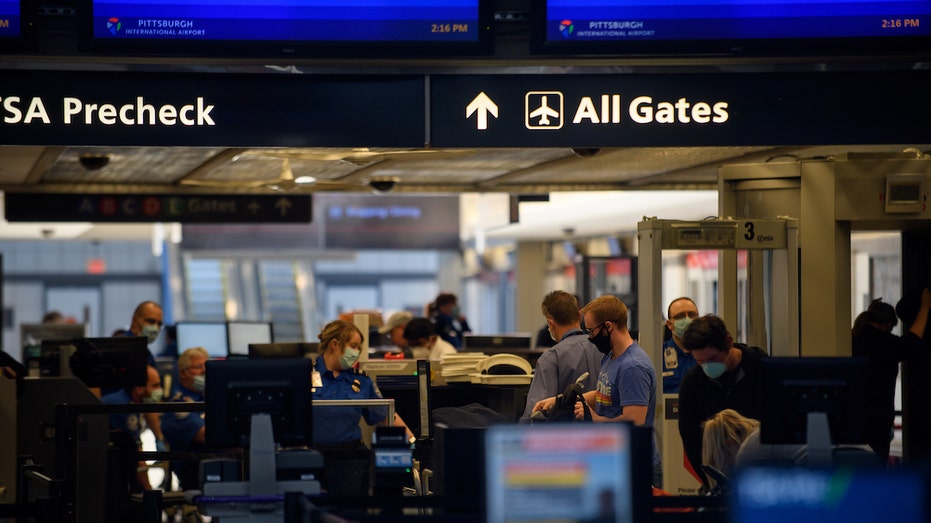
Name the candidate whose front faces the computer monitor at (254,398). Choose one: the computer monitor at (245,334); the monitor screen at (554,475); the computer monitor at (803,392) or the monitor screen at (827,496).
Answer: the computer monitor at (245,334)

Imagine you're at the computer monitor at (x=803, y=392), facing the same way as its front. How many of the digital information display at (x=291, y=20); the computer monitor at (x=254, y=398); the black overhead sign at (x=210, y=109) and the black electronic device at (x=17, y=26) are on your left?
4

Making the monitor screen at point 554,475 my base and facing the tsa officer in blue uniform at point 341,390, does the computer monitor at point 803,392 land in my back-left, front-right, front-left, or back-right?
front-right

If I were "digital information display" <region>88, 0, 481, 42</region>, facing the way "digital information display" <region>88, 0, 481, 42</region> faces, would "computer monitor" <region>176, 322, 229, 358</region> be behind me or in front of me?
behind

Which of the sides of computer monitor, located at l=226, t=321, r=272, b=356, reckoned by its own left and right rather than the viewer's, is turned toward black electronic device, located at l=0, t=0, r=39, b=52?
front

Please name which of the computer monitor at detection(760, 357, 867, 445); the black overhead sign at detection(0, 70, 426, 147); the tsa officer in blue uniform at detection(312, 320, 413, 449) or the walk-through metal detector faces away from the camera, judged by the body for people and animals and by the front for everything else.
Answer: the computer monitor

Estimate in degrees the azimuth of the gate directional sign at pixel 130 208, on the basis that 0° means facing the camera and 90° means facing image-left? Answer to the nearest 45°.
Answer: approximately 0°

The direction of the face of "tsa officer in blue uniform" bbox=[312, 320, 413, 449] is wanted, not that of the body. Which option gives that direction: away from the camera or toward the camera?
toward the camera

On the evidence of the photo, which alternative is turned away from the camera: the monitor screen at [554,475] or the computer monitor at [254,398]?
the computer monitor

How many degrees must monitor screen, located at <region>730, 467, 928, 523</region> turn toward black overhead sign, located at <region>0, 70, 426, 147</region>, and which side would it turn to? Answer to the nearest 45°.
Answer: approximately 135° to its right

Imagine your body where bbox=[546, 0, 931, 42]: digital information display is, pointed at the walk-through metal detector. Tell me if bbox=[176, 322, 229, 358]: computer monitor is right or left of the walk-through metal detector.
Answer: left

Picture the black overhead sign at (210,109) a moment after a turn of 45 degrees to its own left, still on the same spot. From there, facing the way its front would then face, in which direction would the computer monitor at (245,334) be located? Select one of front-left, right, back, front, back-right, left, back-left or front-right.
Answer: back-left

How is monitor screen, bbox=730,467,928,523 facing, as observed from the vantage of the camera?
facing the viewer

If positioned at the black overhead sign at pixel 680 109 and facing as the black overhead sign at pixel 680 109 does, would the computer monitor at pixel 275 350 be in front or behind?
behind

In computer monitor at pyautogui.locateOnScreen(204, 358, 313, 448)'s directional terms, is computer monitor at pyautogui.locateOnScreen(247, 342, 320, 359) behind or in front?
in front

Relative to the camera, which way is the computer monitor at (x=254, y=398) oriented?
away from the camera

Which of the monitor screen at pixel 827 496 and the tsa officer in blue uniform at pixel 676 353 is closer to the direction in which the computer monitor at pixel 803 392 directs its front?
the tsa officer in blue uniform

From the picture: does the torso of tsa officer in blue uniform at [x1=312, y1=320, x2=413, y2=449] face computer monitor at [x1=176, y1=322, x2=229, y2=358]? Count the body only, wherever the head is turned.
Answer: no

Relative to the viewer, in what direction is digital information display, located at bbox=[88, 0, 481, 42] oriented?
toward the camera

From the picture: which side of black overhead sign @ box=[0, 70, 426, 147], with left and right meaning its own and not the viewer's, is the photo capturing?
front

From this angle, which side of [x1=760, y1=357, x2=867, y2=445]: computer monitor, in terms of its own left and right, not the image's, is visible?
back

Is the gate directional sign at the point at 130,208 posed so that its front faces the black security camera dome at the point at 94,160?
yes
